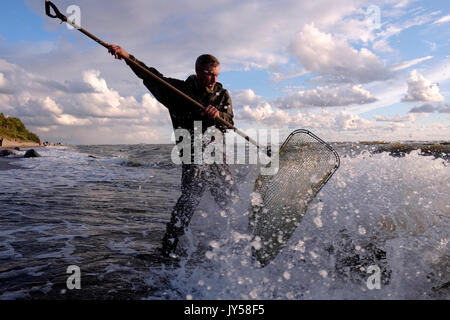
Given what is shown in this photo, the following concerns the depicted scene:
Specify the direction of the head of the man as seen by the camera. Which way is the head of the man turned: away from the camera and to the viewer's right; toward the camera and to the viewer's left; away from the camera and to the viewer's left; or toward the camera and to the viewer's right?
toward the camera and to the viewer's right

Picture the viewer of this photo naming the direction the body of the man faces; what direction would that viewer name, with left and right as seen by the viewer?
facing the viewer and to the right of the viewer
